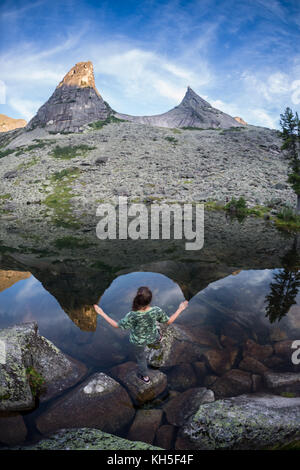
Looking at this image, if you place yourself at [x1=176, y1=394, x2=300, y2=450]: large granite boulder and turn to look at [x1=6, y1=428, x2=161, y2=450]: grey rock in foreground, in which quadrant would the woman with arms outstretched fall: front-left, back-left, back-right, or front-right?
front-right

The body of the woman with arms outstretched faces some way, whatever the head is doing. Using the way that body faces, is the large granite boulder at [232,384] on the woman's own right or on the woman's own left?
on the woman's own right

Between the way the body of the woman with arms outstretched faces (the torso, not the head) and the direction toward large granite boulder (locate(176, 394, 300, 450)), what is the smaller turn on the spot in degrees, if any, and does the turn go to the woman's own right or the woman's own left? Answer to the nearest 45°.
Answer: approximately 135° to the woman's own right

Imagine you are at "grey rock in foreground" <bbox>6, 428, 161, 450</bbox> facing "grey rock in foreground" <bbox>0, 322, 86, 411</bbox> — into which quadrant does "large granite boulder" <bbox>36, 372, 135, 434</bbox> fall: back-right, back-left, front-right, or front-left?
front-right

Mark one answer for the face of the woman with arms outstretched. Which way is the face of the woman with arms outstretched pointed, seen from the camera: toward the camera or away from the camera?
away from the camera

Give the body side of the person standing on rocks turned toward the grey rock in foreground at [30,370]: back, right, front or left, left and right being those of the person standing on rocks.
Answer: left

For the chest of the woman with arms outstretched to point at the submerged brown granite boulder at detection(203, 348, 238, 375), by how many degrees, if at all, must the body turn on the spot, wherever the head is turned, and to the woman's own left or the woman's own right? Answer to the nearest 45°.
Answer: approximately 45° to the woman's own right

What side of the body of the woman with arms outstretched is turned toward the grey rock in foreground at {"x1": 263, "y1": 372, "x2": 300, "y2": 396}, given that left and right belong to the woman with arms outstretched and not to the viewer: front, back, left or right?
right

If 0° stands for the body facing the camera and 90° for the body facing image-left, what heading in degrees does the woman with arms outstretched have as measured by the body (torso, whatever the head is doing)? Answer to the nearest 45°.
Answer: approximately 180°
